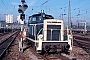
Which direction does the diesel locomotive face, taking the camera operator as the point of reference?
facing the viewer and to the right of the viewer
